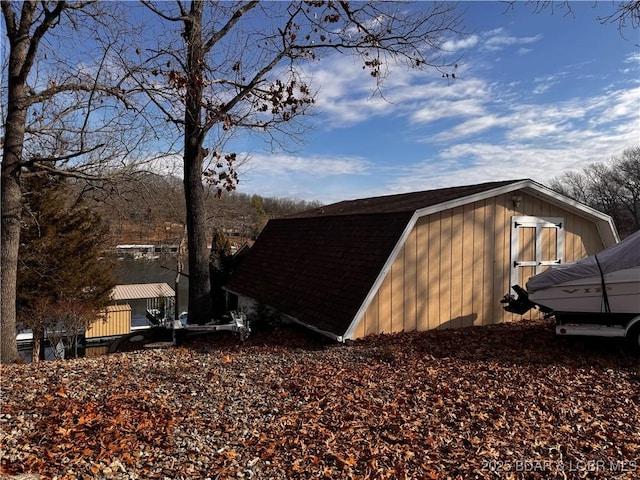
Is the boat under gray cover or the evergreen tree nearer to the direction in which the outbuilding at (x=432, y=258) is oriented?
the boat under gray cover

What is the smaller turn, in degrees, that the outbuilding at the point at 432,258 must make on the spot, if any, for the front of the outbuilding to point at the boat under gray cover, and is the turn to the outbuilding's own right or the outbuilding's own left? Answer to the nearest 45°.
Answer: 0° — it already faces it

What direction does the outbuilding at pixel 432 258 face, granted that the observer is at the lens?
facing the viewer and to the right of the viewer

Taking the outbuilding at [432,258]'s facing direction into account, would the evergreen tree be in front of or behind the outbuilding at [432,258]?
behind
